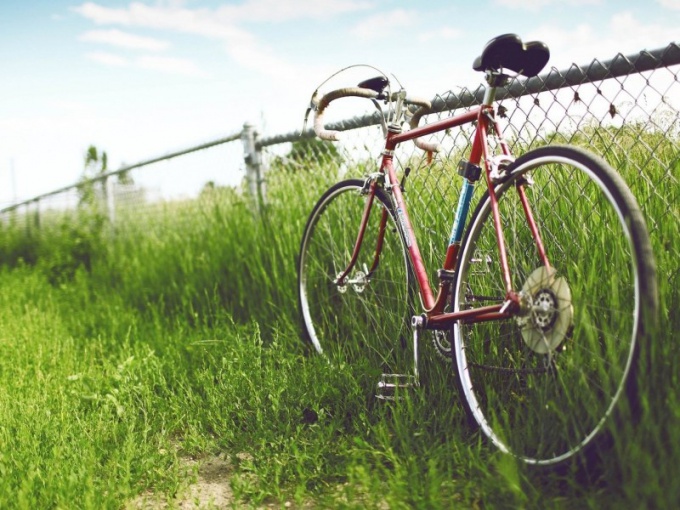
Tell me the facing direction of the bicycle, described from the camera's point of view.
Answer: facing away from the viewer and to the left of the viewer
